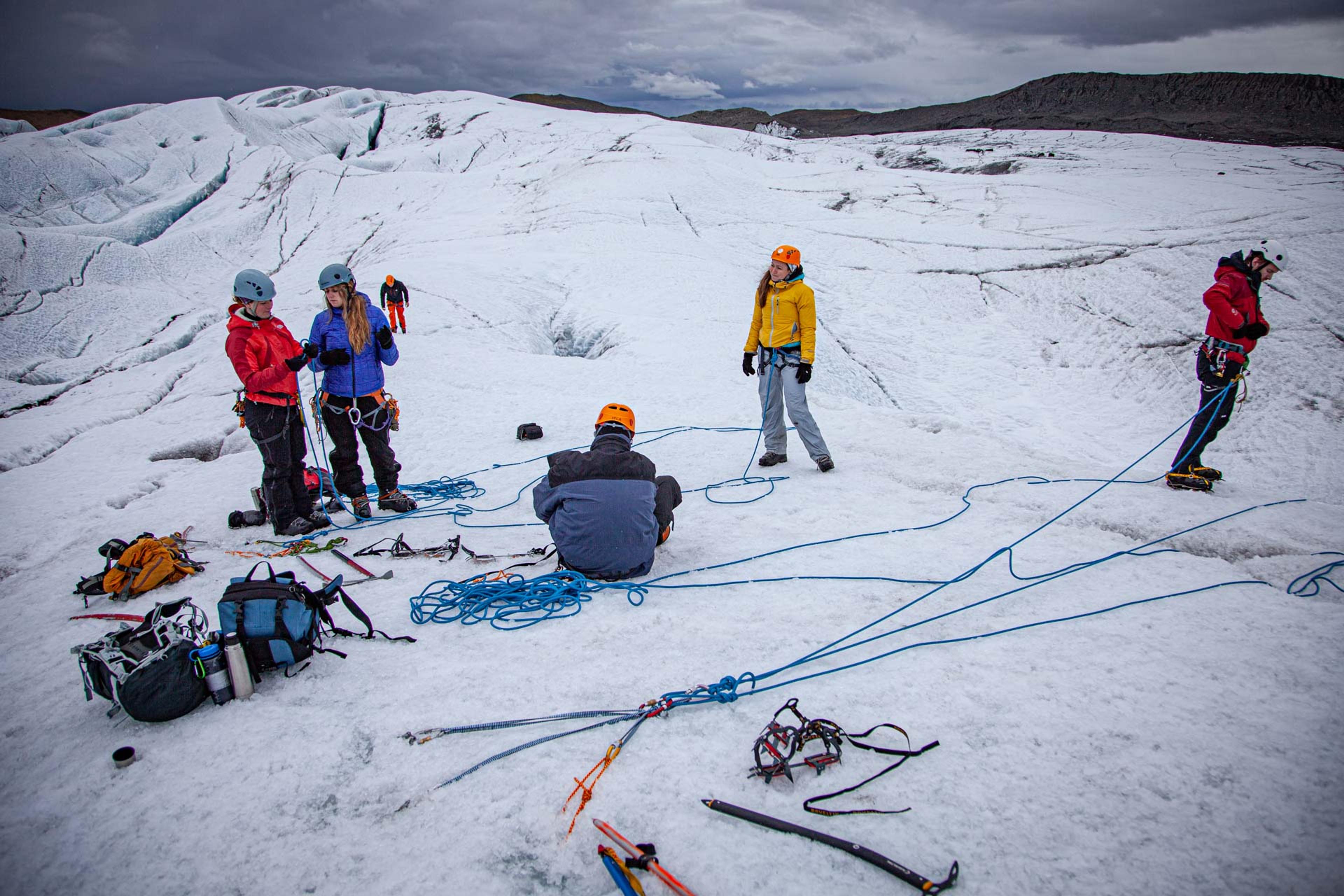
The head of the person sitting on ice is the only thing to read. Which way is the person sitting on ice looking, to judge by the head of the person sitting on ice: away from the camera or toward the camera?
away from the camera

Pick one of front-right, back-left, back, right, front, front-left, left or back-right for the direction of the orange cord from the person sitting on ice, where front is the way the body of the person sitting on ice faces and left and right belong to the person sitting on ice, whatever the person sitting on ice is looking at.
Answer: back

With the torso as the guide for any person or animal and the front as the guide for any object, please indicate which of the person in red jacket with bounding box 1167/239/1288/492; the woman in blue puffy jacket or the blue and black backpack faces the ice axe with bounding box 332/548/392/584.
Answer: the woman in blue puffy jacket

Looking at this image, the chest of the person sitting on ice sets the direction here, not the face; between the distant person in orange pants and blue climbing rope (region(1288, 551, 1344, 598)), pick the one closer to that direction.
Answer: the distant person in orange pants

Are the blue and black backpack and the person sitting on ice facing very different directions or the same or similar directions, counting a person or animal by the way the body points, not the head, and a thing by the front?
very different directions

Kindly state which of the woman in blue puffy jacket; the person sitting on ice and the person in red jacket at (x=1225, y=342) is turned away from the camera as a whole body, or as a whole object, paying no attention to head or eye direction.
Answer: the person sitting on ice

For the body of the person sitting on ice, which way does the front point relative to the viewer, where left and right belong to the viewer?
facing away from the viewer

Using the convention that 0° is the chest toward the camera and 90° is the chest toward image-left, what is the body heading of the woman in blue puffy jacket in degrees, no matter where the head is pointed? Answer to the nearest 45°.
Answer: approximately 0°

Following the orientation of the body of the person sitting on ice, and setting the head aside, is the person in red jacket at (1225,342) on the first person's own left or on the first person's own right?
on the first person's own right
